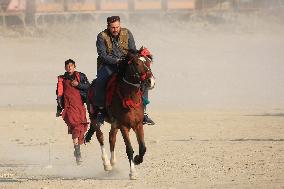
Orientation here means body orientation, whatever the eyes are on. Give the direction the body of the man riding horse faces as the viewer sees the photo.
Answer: toward the camera

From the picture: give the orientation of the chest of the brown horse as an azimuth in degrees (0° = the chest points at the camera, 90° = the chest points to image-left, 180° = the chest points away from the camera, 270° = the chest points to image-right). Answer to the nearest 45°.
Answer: approximately 315°

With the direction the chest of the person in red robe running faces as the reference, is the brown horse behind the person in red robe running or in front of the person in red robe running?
in front

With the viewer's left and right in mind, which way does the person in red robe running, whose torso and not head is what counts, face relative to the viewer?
facing the viewer

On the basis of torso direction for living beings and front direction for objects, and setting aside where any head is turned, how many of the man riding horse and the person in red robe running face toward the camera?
2

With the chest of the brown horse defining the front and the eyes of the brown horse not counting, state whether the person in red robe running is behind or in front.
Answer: behind
